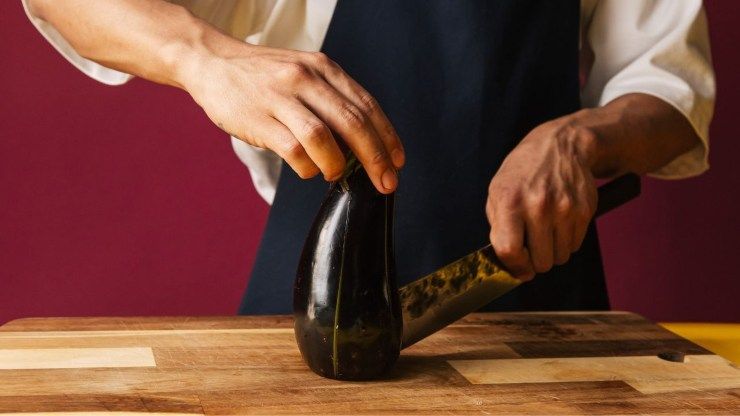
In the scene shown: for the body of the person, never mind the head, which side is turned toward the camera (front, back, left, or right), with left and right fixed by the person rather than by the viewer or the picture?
front
